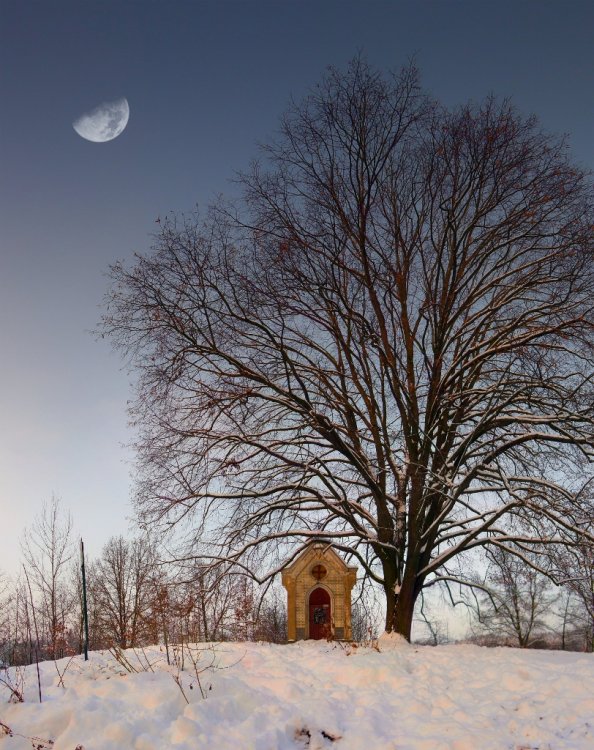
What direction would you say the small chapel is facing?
toward the camera

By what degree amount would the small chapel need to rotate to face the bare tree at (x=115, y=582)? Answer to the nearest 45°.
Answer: approximately 135° to its right
